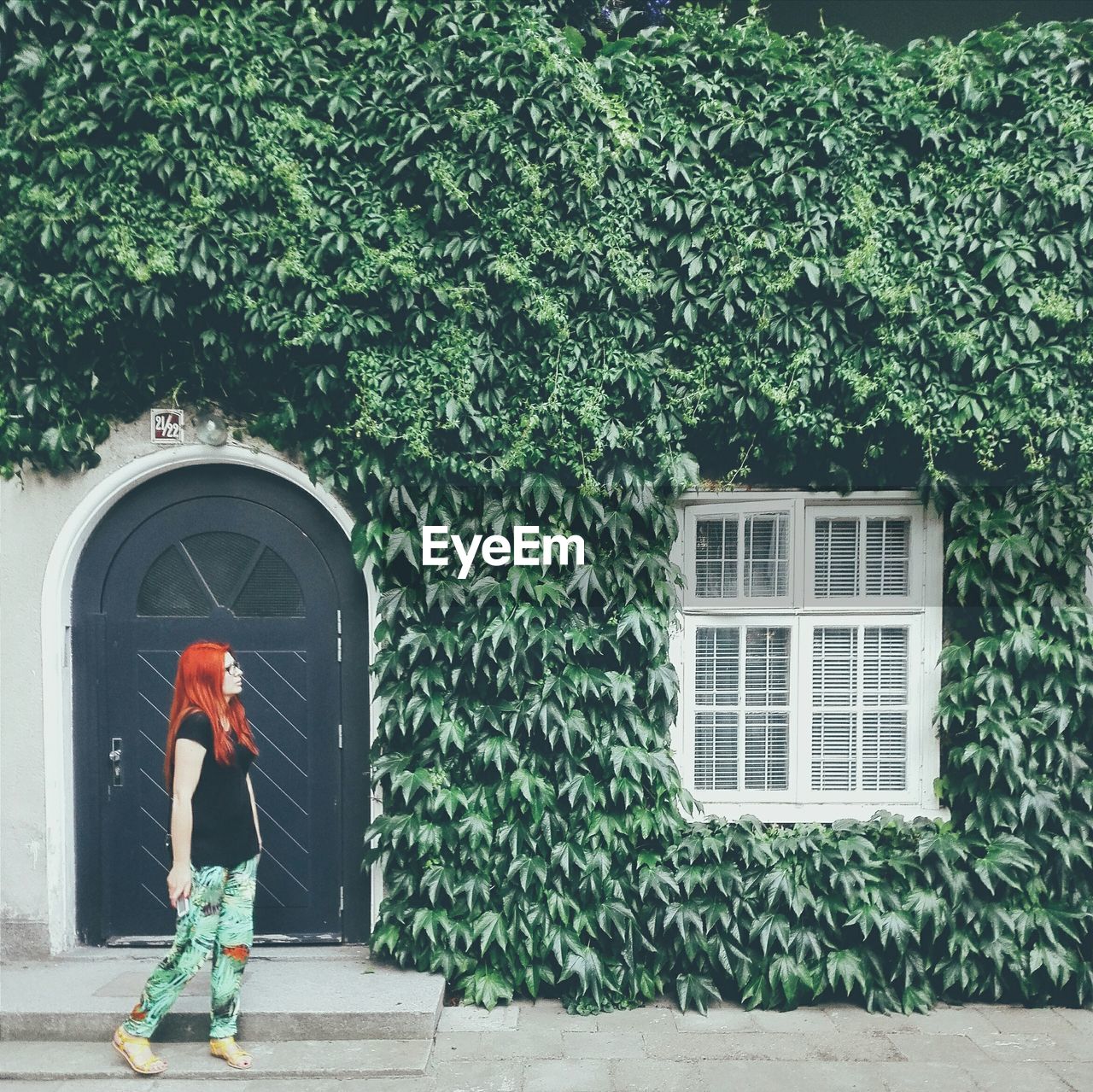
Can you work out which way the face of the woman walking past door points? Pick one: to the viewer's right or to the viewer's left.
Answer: to the viewer's right

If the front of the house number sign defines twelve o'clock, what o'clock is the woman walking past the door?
The woman walking past the door is roughly at 12 o'clock from the house number sign.

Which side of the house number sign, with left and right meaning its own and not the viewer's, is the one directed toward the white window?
left

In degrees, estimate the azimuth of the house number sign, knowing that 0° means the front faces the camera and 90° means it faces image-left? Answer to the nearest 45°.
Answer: approximately 0°
